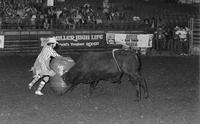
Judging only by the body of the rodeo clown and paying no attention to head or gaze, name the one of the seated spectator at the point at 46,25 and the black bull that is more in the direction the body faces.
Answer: the black bull

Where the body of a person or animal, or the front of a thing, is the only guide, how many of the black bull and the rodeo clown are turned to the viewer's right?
1

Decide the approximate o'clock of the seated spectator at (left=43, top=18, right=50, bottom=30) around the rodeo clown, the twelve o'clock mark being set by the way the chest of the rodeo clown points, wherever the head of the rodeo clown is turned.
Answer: The seated spectator is roughly at 9 o'clock from the rodeo clown.

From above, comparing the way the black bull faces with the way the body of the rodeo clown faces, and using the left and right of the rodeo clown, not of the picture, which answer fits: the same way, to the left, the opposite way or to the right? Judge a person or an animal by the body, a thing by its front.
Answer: the opposite way

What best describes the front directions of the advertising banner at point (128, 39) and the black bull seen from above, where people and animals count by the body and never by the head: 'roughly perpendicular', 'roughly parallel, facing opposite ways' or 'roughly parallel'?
roughly perpendicular

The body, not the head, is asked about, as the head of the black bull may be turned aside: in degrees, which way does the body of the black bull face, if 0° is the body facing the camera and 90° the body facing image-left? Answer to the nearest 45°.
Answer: approximately 90°

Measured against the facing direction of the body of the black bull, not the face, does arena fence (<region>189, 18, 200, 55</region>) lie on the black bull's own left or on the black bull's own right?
on the black bull's own right

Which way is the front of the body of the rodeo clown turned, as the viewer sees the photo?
to the viewer's right

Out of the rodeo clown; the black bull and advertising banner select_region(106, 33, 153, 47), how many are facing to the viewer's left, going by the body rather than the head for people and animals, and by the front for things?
1

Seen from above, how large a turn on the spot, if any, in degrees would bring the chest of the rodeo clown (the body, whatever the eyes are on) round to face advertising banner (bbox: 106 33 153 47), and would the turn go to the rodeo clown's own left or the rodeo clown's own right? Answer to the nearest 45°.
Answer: approximately 90° to the rodeo clown's own left

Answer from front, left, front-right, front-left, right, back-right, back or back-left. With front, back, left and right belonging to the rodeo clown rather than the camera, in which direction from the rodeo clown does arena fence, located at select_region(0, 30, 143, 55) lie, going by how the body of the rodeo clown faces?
left

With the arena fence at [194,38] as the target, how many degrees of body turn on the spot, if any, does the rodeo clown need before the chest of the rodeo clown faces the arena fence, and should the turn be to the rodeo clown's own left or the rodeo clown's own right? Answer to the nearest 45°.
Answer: approximately 45° to the rodeo clown's own left

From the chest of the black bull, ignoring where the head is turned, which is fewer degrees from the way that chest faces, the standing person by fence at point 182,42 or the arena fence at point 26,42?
the arena fence

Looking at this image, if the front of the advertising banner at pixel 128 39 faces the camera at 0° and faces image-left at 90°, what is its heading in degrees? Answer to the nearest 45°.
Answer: approximately 0°

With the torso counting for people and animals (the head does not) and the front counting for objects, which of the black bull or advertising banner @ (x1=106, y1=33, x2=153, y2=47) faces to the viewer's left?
the black bull
